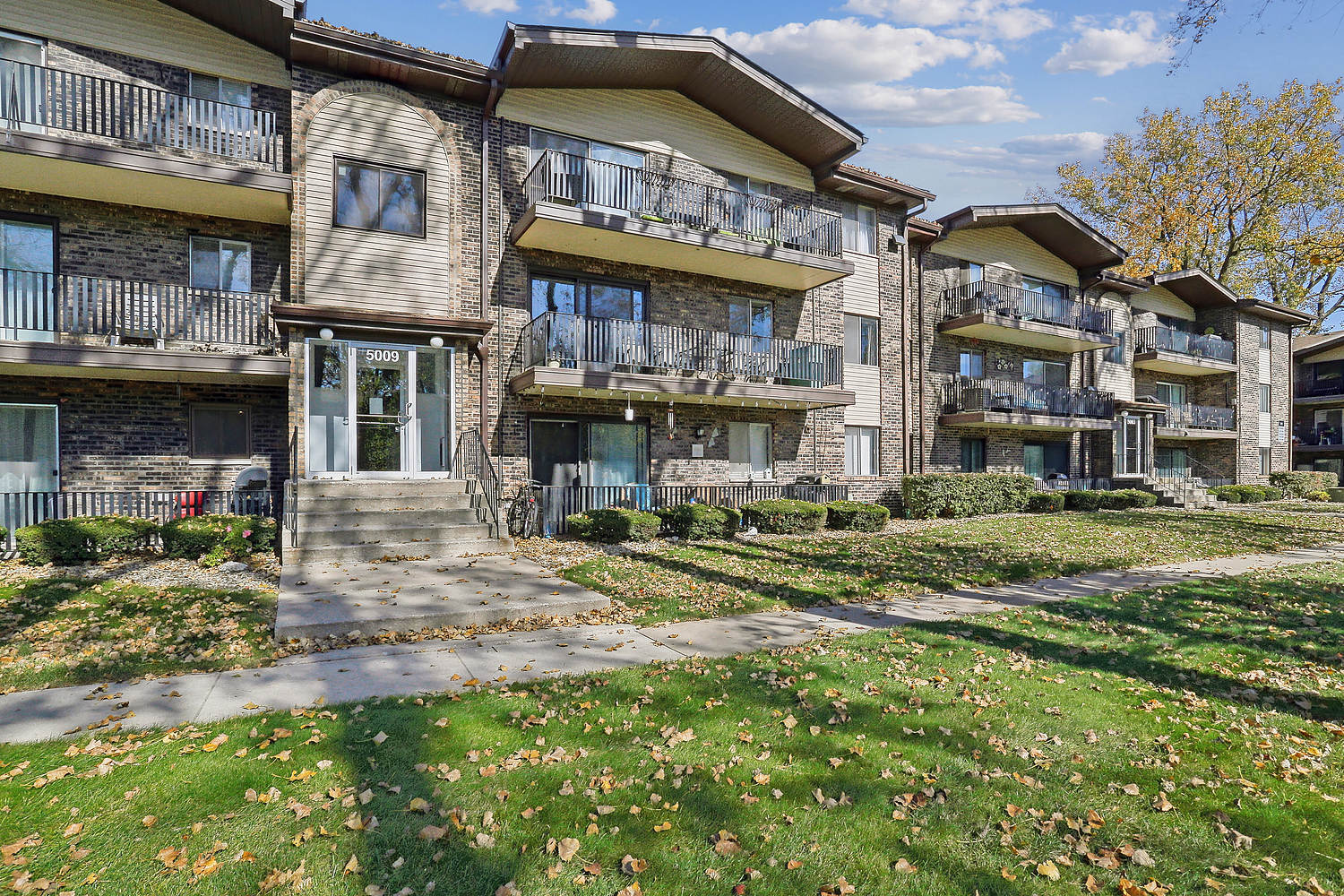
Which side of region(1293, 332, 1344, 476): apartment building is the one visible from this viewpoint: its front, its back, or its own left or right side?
front

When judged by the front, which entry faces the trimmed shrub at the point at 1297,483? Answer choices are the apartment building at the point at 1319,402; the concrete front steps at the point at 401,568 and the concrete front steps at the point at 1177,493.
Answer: the apartment building

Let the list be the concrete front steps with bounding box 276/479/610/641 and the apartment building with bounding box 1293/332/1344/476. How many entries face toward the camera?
2

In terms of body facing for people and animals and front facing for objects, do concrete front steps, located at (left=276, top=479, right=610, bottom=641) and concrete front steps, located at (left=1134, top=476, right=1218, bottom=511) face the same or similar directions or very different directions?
same or similar directions

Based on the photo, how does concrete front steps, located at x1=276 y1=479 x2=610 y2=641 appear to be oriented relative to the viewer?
toward the camera

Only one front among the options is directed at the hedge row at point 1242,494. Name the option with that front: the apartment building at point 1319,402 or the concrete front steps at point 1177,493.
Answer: the apartment building

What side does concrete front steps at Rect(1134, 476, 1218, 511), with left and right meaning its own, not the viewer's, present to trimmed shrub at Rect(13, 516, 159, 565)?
right

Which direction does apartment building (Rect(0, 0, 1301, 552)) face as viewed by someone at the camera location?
facing the viewer and to the right of the viewer

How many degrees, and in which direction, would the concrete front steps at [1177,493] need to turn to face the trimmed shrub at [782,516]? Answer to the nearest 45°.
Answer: approximately 90° to its right
